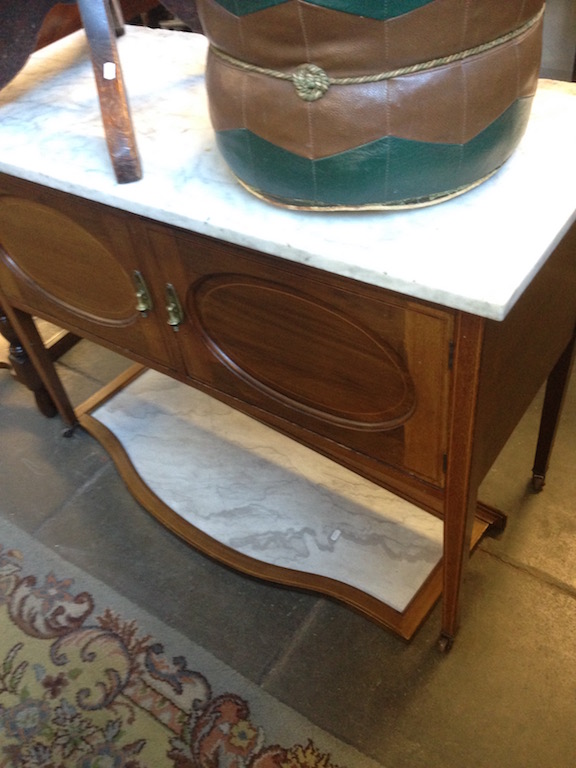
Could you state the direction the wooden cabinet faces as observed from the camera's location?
facing the viewer and to the left of the viewer
